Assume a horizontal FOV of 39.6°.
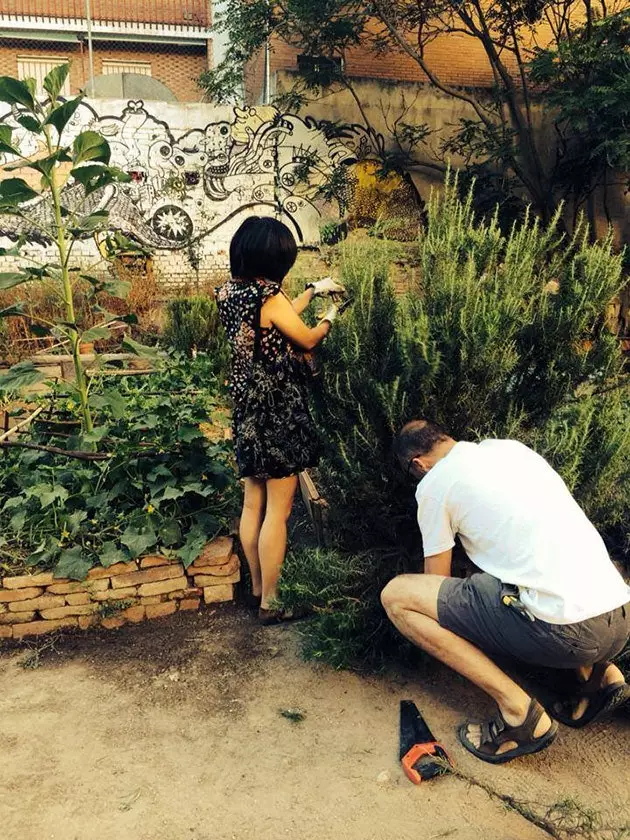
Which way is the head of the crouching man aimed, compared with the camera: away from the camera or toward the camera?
away from the camera

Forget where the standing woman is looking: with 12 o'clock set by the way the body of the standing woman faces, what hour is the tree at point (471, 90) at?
The tree is roughly at 11 o'clock from the standing woman.

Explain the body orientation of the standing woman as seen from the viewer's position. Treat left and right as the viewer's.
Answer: facing away from the viewer and to the right of the viewer

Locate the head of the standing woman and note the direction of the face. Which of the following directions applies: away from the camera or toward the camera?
away from the camera

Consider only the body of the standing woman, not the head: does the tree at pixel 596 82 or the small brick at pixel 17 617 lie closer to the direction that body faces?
the tree

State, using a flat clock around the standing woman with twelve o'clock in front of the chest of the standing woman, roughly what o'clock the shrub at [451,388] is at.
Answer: The shrub is roughly at 2 o'clock from the standing woman.

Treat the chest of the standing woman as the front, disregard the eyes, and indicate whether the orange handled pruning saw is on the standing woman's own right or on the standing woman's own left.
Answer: on the standing woman's own right
